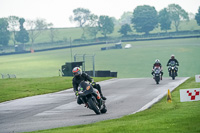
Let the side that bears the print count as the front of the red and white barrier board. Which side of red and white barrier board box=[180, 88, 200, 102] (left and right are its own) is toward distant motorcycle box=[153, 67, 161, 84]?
back

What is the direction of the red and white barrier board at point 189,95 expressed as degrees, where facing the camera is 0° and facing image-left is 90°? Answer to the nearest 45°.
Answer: approximately 0°

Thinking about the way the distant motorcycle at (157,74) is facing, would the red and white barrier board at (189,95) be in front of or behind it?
in front

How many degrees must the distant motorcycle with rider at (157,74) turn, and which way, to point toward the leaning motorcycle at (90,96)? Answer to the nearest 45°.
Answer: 0° — it already faces it

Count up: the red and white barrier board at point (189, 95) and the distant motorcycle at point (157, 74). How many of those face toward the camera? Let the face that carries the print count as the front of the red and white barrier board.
2
